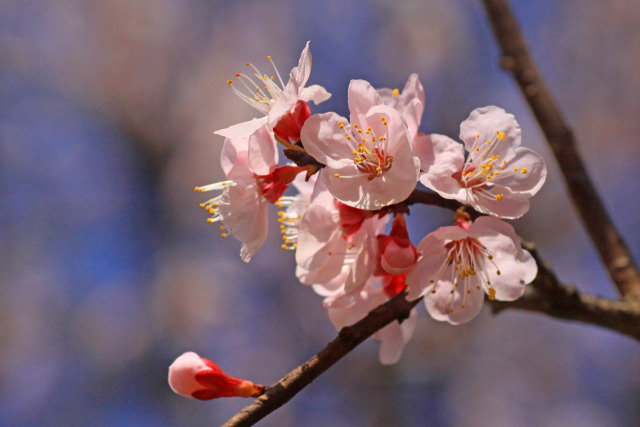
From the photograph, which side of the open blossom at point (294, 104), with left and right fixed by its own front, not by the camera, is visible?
left
